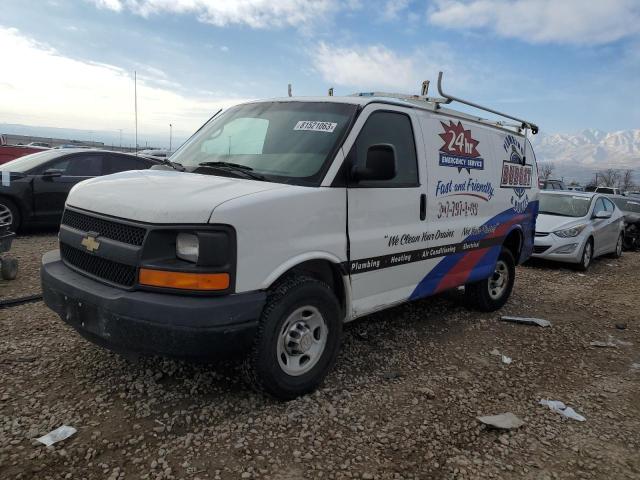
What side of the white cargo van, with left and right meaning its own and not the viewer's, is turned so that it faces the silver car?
back

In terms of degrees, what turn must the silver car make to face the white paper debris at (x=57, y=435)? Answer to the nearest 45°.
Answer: approximately 45° to its left

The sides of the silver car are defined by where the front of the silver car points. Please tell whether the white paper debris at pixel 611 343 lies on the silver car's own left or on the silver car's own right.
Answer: on the silver car's own left

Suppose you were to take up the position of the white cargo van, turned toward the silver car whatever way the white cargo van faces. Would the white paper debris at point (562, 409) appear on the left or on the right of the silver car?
right

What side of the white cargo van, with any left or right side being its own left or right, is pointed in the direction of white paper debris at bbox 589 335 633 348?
back

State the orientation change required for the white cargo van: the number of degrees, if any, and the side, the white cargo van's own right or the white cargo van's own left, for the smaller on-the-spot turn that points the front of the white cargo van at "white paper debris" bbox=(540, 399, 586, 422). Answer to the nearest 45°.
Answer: approximately 135° to the white cargo van's own left

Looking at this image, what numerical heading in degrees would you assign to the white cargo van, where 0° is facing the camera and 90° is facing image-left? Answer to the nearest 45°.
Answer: approximately 45°
